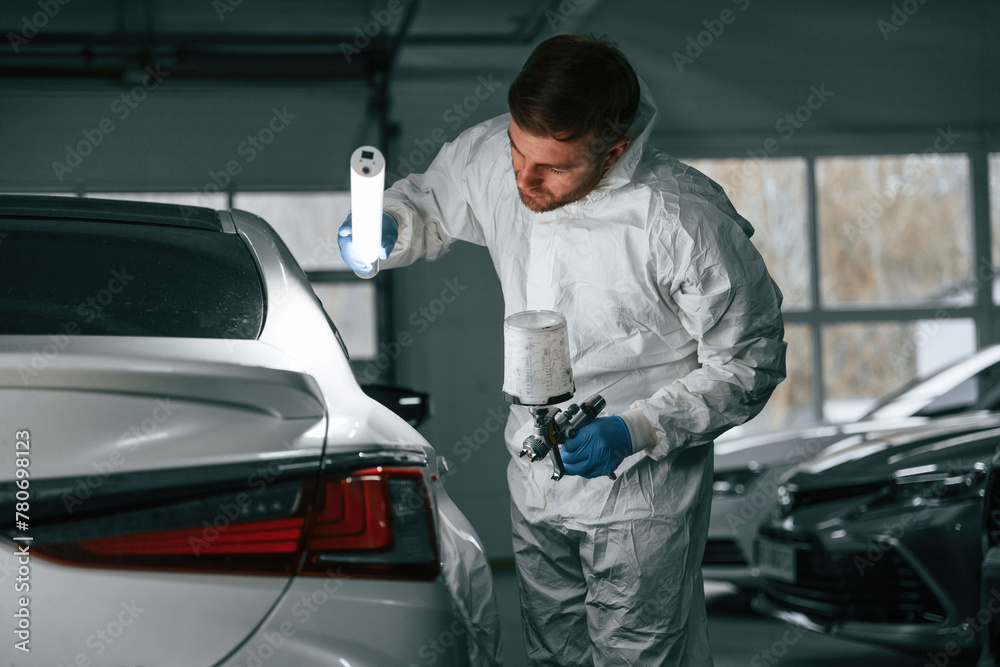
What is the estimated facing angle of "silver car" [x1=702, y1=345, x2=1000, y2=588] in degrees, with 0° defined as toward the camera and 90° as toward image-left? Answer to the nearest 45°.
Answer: approximately 45°

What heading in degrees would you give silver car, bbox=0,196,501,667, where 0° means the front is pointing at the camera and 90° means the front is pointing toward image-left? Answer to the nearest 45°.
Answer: approximately 180°

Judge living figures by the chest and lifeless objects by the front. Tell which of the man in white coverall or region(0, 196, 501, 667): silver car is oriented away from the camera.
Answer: the silver car

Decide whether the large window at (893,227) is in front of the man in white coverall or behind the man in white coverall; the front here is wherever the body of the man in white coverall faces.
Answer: behind

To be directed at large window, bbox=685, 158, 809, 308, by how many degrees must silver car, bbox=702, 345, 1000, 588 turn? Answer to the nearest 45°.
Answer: approximately 135° to its right

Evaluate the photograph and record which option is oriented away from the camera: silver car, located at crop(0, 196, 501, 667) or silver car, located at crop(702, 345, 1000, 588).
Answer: silver car, located at crop(0, 196, 501, 667)

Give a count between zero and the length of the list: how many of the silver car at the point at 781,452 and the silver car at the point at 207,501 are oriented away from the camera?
1

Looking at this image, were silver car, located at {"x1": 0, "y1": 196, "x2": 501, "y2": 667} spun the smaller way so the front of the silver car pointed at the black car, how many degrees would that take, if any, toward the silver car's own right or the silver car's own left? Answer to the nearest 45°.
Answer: approximately 45° to the silver car's own right

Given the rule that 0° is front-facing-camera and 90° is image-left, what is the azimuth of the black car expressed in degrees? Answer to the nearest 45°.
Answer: approximately 45°

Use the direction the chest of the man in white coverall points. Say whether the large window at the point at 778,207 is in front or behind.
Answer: behind
